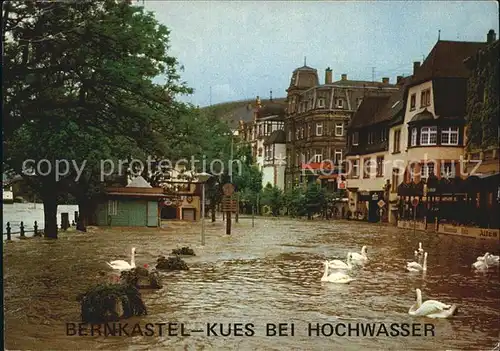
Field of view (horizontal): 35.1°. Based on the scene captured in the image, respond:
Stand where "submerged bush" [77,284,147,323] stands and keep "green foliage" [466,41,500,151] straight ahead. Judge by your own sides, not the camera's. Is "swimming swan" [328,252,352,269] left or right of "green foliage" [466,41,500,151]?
left

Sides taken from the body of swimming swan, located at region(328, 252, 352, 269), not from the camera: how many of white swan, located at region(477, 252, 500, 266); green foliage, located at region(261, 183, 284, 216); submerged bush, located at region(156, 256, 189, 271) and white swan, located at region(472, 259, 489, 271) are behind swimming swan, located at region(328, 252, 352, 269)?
2

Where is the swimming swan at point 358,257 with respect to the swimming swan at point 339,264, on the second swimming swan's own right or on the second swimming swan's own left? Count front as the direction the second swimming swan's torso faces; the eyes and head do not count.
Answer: on the second swimming swan's own left

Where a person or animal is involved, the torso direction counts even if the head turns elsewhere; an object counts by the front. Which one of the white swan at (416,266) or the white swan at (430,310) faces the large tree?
the white swan at (430,310)

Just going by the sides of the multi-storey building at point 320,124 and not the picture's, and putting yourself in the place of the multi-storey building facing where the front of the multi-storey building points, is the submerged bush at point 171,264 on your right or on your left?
on your right

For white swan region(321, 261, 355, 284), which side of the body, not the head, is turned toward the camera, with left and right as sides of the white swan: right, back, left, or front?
left

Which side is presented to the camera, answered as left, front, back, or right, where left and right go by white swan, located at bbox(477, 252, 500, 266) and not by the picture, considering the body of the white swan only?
left
